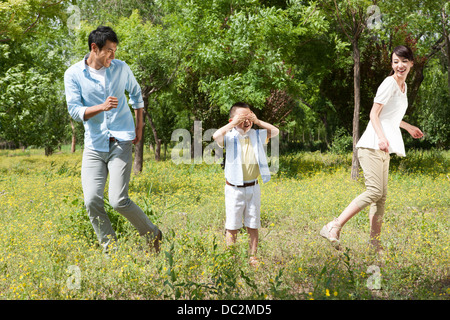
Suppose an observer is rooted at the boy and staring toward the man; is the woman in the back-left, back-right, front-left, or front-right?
back-right

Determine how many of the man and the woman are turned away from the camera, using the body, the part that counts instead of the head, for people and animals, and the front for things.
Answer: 0

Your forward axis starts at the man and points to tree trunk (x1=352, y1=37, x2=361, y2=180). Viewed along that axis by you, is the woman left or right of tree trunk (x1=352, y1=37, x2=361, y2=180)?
right

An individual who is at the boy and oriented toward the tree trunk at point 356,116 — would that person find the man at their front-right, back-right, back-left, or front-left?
back-left

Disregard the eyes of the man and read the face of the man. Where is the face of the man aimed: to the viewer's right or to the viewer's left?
to the viewer's right
